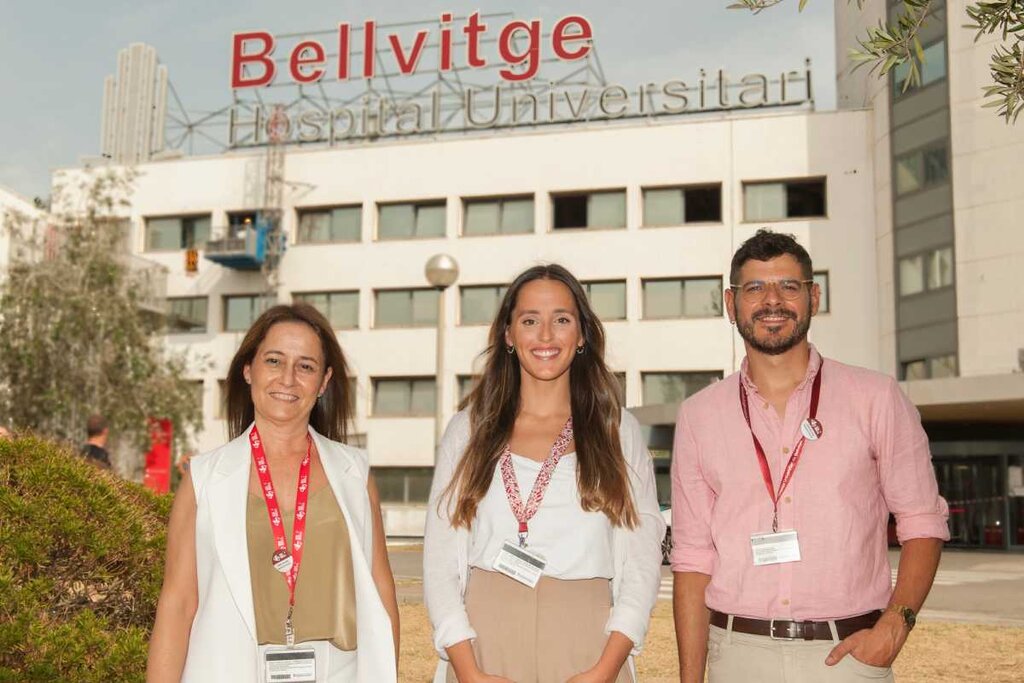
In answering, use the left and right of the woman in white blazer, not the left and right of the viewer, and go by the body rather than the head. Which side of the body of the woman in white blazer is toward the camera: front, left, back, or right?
front

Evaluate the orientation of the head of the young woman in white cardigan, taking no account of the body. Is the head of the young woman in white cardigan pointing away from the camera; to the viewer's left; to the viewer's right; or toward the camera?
toward the camera

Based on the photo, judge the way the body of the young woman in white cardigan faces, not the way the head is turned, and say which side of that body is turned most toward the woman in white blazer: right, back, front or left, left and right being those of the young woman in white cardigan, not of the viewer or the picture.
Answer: right

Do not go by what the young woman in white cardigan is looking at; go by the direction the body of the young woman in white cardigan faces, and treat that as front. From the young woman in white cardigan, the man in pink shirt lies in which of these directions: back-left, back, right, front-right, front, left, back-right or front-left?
left

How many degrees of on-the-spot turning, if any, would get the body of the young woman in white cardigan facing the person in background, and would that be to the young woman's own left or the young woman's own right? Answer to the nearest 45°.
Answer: approximately 135° to the young woman's own right

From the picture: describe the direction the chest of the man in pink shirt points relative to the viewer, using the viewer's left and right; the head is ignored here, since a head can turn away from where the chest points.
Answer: facing the viewer

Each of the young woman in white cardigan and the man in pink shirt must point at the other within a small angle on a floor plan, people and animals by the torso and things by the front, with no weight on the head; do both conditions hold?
no

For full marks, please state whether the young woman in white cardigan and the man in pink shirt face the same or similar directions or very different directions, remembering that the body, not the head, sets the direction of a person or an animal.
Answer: same or similar directions

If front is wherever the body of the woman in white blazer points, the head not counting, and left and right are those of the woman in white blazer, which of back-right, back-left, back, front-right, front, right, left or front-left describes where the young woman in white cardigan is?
left

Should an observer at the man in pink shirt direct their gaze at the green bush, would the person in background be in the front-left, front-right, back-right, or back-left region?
front-right

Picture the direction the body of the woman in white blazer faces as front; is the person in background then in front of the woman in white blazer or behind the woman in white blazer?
behind
